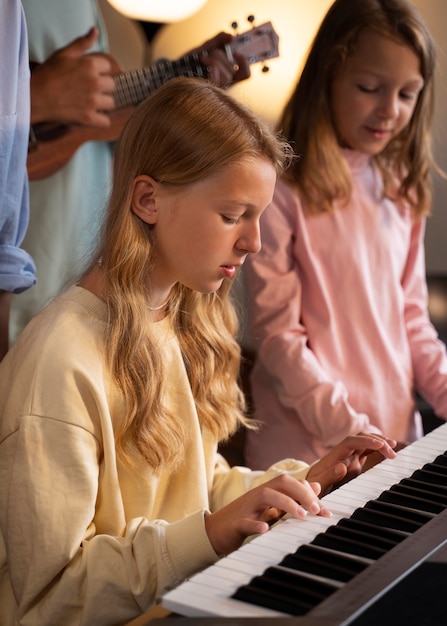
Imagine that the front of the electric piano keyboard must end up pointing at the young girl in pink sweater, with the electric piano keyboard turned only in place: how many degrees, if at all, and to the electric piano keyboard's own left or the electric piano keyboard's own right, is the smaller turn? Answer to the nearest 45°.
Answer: approximately 45° to the electric piano keyboard's own right

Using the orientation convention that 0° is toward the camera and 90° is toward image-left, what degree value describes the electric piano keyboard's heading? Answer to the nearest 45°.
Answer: approximately 135°

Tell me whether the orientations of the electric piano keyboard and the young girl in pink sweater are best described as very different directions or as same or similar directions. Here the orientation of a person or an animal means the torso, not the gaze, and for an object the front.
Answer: very different directions

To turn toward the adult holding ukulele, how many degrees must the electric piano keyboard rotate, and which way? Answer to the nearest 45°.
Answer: approximately 45° to its right

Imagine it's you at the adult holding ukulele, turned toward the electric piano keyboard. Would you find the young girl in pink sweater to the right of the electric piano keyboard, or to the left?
left

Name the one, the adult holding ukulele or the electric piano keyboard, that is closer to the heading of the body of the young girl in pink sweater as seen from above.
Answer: the electric piano keyboard

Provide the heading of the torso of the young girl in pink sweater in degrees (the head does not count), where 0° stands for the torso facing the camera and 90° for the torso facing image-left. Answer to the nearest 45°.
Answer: approximately 315°

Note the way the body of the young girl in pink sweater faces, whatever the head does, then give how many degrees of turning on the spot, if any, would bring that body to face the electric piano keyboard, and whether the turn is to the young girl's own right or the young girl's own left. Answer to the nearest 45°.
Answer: approximately 45° to the young girl's own right
